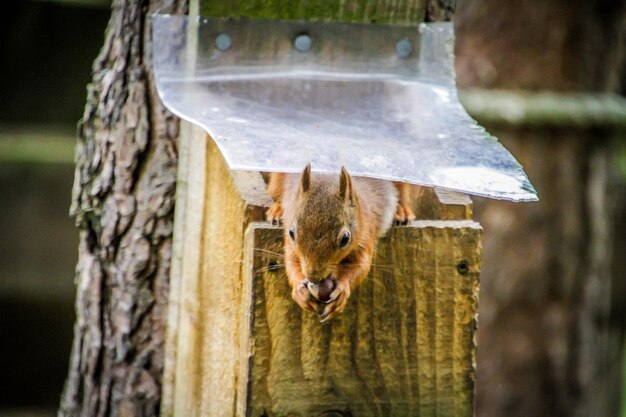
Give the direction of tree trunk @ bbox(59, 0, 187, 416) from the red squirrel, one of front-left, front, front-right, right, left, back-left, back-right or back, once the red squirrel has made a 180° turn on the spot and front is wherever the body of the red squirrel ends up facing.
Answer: front-left

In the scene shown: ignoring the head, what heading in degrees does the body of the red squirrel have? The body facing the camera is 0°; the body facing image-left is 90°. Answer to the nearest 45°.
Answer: approximately 0°

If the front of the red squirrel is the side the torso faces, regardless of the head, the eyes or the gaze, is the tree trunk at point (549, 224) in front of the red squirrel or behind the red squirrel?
behind
